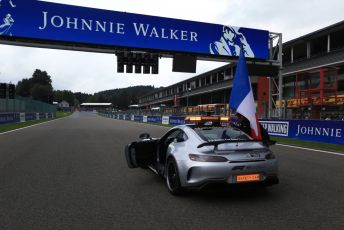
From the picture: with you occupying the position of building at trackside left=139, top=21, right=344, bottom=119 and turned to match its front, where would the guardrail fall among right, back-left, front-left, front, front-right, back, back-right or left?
front-right

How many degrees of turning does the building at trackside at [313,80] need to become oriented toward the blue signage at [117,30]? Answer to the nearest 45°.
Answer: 0° — it already faces it

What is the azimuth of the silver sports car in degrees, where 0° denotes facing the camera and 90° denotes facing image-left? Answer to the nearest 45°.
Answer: approximately 135°

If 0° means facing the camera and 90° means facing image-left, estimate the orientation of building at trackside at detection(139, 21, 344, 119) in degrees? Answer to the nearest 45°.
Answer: approximately 45°

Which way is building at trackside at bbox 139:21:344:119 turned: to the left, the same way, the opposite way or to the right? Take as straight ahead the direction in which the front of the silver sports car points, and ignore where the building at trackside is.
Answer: to the left

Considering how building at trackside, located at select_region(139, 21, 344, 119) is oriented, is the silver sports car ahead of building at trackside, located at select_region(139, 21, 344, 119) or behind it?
ahead

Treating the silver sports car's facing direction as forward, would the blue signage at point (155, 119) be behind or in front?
in front

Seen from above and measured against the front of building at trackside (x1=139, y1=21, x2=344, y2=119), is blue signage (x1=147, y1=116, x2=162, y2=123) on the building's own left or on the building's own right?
on the building's own right

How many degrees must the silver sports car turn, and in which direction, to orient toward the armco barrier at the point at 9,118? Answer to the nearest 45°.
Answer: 0° — it already faces it

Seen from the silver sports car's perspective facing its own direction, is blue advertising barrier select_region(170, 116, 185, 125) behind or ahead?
ahead

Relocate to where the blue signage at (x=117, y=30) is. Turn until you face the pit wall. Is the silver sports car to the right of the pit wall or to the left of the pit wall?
right
